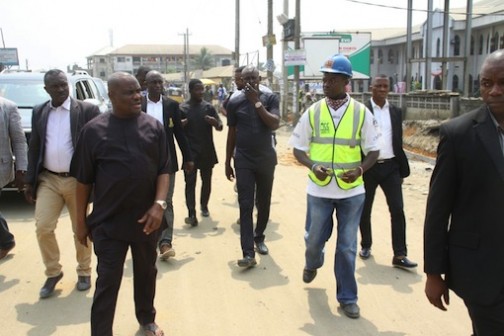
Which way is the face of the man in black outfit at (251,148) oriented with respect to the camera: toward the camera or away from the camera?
toward the camera

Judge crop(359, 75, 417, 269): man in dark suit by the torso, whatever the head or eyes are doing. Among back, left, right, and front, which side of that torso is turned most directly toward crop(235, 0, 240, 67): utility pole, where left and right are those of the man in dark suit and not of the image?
back

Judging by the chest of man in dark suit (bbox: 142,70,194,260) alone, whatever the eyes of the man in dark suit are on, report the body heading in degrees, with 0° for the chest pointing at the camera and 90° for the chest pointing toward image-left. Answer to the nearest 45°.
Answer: approximately 0°

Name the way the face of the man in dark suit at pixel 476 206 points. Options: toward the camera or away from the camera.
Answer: toward the camera

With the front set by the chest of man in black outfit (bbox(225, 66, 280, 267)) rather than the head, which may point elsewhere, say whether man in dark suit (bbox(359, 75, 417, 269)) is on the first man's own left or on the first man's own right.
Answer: on the first man's own left

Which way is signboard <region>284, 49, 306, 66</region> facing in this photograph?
toward the camera

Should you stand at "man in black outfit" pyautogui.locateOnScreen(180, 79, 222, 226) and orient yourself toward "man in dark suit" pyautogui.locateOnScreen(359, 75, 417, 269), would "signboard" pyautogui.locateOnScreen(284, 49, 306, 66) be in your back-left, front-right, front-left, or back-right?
back-left

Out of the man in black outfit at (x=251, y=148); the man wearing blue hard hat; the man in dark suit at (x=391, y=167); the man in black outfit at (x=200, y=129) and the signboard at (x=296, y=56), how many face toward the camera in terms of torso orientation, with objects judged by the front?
5

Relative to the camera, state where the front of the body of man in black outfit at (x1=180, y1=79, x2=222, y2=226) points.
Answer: toward the camera

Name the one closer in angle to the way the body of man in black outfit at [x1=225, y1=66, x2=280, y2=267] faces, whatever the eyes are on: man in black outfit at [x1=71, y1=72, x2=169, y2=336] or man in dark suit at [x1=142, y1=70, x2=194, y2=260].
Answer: the man in black outfit

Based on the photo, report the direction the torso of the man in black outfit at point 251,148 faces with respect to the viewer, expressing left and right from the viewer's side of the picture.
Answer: facing the viewer

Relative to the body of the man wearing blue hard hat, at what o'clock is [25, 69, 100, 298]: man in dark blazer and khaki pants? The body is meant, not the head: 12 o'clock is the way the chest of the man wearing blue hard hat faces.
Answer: The man in dark blazer and khaki pants is roughly at 3 o'clock from the man wearing blue hard hat.

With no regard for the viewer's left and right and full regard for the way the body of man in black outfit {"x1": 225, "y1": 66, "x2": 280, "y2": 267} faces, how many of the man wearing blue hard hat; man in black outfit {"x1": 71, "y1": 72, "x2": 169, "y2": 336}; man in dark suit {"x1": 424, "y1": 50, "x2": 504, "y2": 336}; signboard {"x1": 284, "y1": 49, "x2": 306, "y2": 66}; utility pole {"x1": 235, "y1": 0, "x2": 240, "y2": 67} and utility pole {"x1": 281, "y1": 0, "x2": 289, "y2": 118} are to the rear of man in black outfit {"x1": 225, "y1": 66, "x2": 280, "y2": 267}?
3

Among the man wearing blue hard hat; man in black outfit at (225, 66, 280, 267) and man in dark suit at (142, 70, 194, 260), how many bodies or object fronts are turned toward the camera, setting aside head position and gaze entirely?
3

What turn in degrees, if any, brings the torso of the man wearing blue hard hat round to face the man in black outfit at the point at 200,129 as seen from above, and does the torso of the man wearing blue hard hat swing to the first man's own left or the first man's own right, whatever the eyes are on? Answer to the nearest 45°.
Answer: approximately 135° to the first man's own right

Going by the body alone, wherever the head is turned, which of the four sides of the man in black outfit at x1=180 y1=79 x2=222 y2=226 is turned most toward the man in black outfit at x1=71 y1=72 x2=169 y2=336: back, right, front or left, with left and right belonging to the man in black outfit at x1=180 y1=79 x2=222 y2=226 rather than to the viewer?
front

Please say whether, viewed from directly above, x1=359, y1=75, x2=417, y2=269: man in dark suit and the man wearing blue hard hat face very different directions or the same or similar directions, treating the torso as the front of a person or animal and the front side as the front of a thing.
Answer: same or similar directions
